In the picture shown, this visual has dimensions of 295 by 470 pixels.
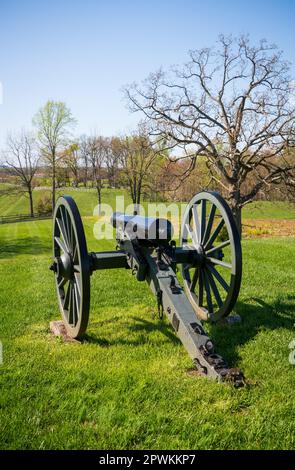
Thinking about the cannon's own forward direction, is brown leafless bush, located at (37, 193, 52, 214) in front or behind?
in front

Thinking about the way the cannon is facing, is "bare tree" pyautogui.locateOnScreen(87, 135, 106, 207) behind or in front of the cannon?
in front

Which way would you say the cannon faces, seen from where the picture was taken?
facing away from the viewer and to the left of the viewer

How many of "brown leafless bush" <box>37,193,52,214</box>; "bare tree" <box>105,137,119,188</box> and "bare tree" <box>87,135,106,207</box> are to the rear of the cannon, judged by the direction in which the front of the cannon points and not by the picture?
0

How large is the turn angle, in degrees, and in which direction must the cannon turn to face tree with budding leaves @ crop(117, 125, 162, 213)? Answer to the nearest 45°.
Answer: approximately 45° to its right

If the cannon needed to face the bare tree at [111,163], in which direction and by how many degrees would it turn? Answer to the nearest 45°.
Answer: approximately 45° to its right
